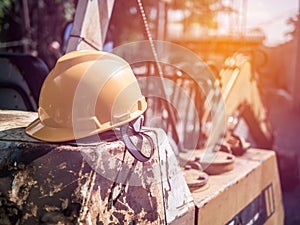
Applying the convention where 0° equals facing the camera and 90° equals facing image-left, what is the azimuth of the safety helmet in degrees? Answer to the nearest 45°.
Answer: approximately 45°
